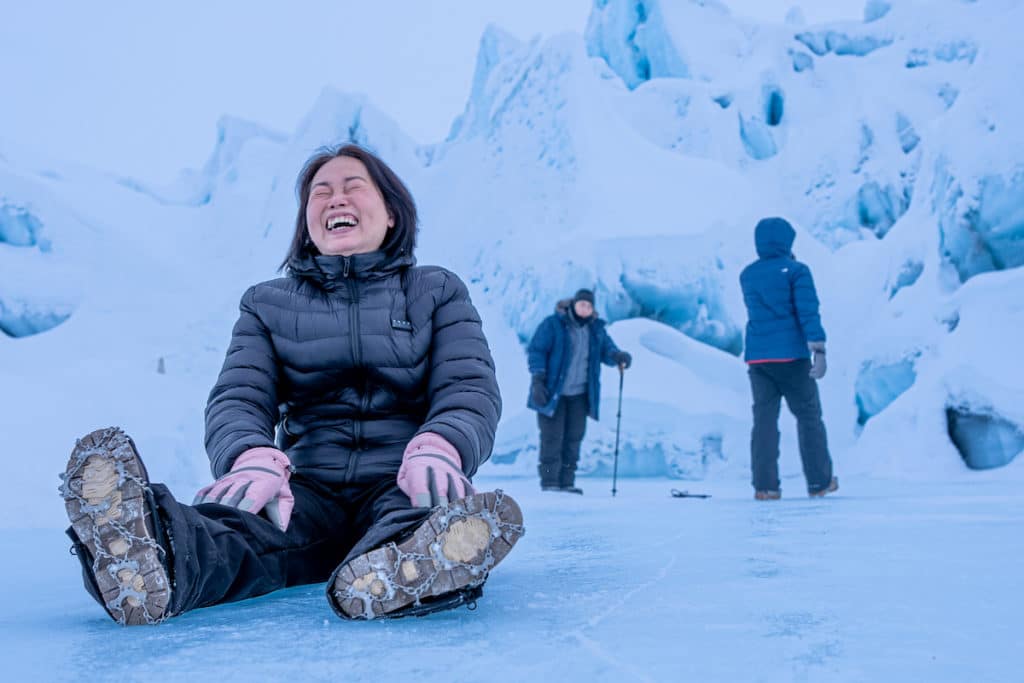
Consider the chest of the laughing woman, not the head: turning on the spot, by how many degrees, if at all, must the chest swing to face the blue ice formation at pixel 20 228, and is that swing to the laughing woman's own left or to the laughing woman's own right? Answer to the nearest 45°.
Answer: approximately 180°

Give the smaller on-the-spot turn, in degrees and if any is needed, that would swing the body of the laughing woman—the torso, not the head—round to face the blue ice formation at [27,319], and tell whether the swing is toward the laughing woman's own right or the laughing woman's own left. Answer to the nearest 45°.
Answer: approximately 180°

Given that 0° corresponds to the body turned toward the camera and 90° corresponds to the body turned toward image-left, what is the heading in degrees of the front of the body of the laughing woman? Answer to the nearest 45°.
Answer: approximately 0°

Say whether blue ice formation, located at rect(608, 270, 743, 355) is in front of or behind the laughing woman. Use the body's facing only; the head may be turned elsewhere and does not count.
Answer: behind

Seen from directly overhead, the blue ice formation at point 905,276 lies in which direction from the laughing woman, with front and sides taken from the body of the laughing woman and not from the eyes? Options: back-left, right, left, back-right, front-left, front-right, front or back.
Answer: back-left

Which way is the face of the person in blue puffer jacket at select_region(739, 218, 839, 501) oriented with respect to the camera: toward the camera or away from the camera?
away from the camera

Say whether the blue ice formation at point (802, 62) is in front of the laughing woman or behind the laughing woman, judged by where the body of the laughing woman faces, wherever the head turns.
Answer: behind

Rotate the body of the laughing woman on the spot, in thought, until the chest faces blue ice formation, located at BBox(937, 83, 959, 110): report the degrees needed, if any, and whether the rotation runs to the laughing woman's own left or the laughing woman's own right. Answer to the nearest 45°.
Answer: approximately 135° to the laughing woman's own left

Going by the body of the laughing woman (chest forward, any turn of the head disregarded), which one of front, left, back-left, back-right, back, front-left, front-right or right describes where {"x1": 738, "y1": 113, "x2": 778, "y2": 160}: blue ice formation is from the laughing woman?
back-left

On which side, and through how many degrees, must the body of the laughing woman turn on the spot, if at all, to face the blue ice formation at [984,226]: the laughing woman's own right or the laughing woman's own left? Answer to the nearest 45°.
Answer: approximately 135° to the laughing woman's own left

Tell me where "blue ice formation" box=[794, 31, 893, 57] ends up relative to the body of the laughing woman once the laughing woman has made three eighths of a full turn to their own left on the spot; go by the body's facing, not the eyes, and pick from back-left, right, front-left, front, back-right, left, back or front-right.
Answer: front
